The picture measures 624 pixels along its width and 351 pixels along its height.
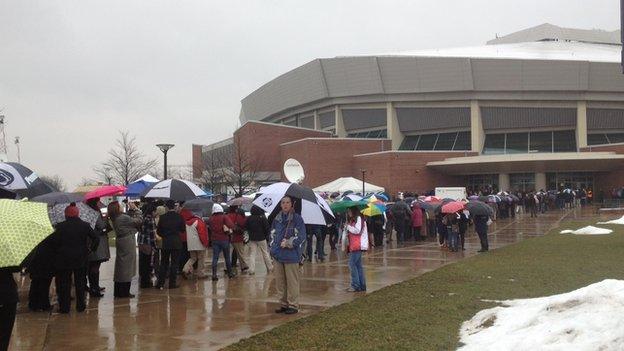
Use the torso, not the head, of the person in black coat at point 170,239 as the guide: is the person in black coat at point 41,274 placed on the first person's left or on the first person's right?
on the first person's left

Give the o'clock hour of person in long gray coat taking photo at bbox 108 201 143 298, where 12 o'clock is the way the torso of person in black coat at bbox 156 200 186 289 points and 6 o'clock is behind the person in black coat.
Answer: The person in long gray coat taking photo is roughly at 8 o'clock from the person in black coat.

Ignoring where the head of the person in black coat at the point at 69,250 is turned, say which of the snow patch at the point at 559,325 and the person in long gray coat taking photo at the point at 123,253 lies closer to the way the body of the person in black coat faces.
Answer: the person in long gray coat taking photo

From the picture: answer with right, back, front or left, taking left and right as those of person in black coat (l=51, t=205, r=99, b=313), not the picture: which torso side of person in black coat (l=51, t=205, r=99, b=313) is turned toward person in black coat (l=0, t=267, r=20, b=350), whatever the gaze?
back

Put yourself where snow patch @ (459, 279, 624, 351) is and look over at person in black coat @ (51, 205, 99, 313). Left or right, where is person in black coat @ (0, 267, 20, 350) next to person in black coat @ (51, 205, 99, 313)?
left

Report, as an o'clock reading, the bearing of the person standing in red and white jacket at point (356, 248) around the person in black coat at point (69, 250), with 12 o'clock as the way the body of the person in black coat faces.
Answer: The person standing in red and white jacket is roughly at 3 o'clock from the person in black coat.

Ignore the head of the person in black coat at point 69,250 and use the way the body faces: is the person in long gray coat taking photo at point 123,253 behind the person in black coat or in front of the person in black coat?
in front

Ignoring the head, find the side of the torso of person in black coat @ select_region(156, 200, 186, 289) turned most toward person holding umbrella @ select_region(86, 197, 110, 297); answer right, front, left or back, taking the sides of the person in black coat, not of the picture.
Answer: left

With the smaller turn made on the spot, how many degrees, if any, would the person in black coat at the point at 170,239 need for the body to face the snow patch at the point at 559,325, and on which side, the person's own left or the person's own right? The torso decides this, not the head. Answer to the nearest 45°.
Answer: approximately 135° to the person's own right

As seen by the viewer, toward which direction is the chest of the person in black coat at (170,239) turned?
away from the camera

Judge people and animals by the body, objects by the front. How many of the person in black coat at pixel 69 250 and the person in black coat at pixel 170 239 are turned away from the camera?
2

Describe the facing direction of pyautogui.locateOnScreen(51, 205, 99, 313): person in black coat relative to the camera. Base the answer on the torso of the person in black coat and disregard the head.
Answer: away from the camera

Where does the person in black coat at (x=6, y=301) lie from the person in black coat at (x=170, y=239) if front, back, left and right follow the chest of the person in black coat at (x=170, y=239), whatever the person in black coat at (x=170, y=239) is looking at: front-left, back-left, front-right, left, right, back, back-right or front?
back

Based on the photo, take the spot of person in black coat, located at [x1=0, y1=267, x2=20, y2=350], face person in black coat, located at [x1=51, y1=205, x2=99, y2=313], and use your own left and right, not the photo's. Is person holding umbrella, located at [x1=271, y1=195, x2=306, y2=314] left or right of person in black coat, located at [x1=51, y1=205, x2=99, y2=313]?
right
